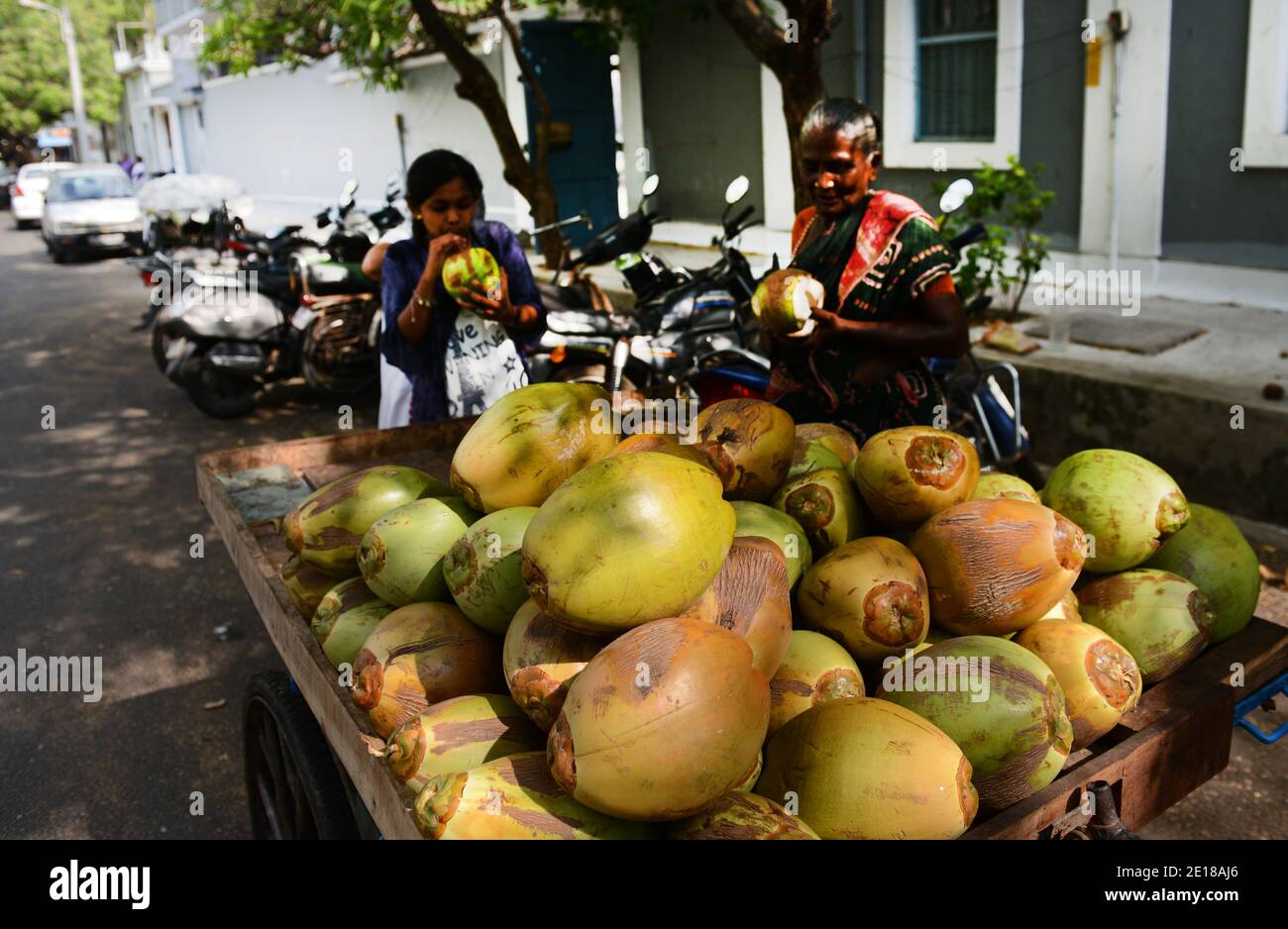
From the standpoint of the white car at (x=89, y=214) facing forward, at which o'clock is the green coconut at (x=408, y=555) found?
The green coconut is roughly at 12 o'clock from the white car.

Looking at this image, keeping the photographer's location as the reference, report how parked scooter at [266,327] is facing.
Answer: facing away from the viewer and to the right of the viewer

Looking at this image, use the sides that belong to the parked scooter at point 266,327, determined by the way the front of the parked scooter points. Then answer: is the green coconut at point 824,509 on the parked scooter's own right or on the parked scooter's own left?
on the parked scooter's own right

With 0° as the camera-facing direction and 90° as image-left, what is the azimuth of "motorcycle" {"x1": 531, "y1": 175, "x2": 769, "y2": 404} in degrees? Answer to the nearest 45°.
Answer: approximately 225°

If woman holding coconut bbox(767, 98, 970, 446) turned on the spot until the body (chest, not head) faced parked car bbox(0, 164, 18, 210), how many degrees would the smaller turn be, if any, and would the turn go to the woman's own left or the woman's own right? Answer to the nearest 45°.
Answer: approximately 90° to the woman's own right

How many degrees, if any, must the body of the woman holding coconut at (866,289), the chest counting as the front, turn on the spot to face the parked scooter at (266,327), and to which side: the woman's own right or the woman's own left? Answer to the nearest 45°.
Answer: approximately 90° to the woman's own right

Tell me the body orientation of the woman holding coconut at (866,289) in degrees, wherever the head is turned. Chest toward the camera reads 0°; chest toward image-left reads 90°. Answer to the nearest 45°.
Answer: approximately 45°

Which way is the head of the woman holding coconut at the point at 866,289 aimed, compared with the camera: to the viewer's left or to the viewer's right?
to the viewer's left
